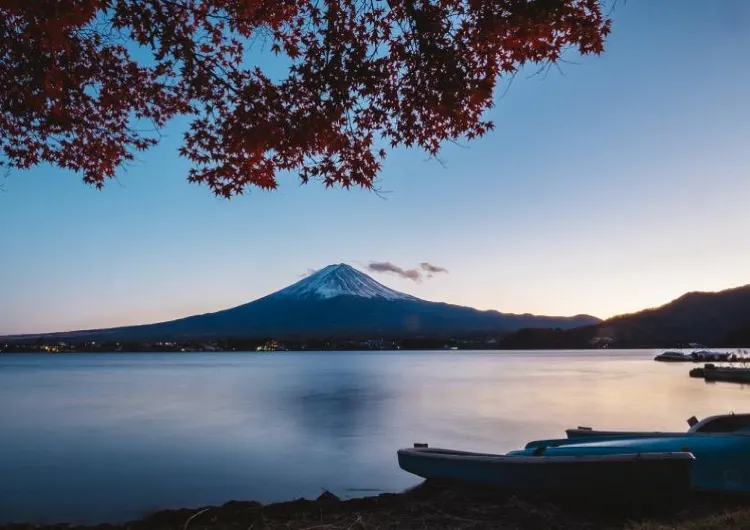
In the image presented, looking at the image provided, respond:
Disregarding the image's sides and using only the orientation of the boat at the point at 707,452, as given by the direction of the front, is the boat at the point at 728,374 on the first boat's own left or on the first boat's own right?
on the first boat's own right

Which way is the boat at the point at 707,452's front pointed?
to the viewer's left
